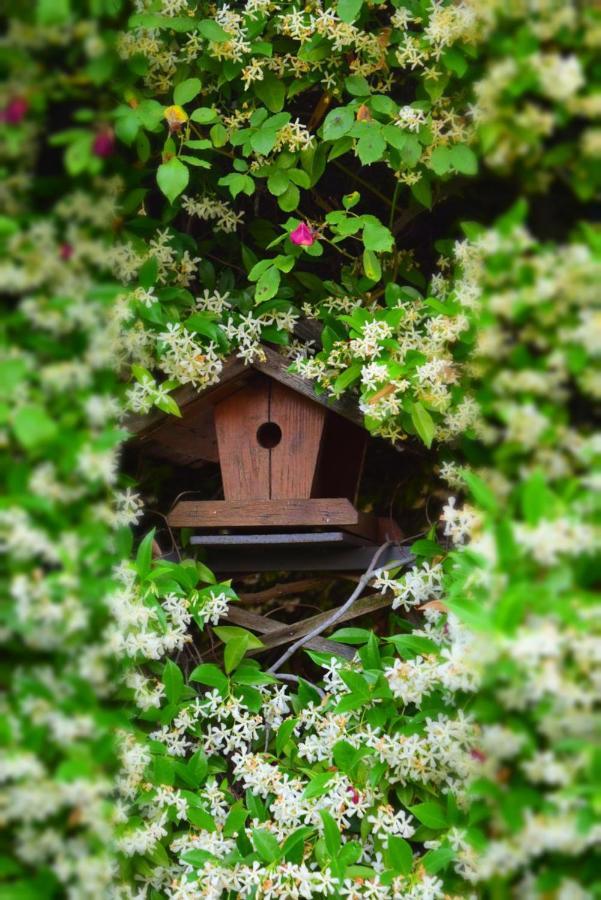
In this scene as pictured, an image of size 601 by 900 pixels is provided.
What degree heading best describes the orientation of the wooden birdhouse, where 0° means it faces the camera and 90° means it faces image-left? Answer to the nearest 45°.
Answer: approximately 0°
